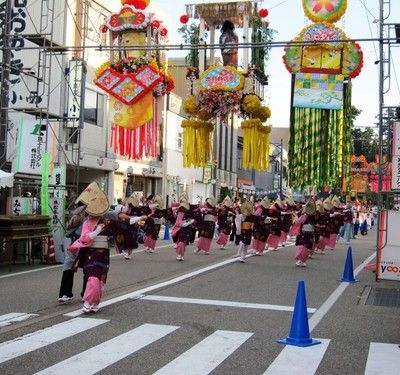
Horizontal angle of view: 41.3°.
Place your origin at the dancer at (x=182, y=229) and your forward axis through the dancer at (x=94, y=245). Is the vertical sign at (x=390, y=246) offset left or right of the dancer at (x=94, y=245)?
left

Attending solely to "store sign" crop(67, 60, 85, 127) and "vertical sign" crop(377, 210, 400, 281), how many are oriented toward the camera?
2

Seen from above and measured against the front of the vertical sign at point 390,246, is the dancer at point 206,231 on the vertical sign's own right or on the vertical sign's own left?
on the vertical sign's own right

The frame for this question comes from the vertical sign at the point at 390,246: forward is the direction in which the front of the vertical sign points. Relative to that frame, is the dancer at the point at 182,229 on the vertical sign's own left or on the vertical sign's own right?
on the vertical sign's own right

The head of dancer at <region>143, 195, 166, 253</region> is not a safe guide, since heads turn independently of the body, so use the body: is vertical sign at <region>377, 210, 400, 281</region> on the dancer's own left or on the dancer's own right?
on the dancer's own left

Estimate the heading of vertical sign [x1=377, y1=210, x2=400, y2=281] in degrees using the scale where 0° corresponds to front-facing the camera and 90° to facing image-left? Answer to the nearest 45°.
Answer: approximately 0°

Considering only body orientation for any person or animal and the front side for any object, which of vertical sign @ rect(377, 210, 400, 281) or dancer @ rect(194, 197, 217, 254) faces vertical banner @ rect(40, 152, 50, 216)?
the dancer

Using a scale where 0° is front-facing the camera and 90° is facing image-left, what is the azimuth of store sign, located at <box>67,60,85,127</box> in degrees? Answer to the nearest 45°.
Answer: approximately 0°
